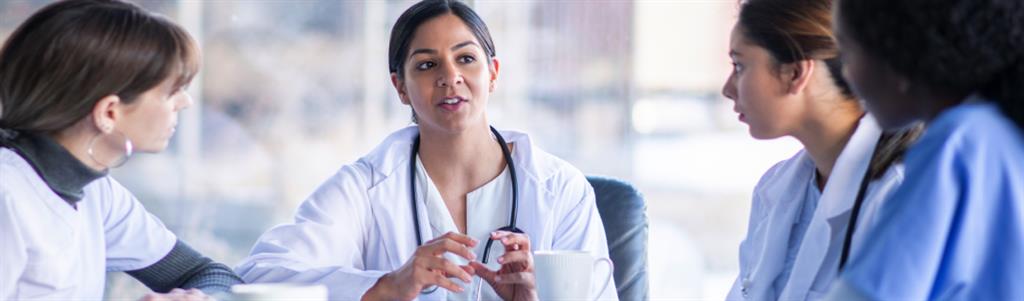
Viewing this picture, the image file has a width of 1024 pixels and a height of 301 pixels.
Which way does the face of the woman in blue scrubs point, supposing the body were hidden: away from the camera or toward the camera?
away from the camera

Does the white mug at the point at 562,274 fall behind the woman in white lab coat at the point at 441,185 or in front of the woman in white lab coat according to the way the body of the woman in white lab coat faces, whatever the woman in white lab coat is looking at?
in front

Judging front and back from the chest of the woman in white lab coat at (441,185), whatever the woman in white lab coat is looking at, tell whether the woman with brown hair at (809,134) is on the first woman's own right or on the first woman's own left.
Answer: on the first woman's own left

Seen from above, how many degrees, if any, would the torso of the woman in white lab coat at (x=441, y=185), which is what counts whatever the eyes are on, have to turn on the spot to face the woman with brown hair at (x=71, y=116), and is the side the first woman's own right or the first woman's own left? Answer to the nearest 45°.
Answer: approximately 45° to the first woman's own right

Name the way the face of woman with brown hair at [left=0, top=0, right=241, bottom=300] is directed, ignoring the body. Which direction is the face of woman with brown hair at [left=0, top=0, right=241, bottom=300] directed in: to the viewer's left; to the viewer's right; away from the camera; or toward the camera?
to the viewer's right

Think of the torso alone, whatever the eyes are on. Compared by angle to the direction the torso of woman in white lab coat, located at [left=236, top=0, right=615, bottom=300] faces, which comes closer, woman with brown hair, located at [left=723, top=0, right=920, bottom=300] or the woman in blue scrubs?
the woman in blue scrubs

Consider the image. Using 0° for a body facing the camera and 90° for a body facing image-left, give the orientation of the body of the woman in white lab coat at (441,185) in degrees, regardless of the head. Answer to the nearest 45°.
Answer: approximately 0°

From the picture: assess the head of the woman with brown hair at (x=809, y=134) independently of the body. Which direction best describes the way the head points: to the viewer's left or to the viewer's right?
to the viewer's left
